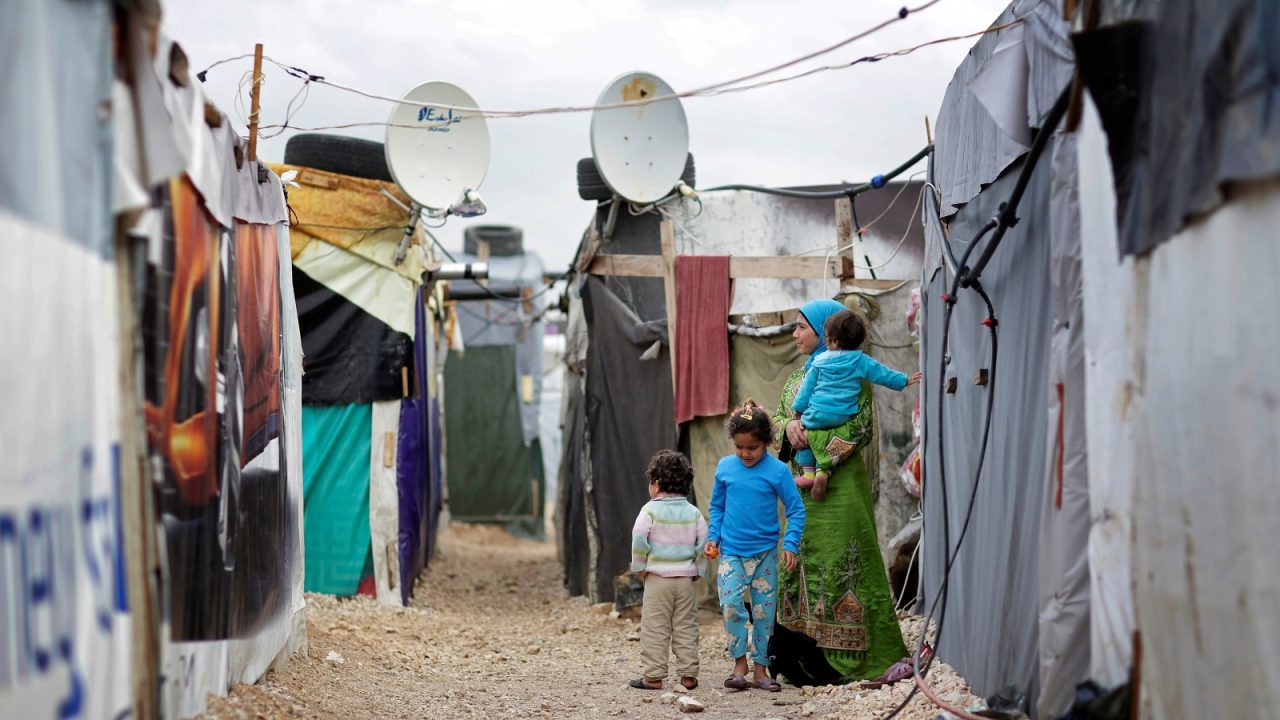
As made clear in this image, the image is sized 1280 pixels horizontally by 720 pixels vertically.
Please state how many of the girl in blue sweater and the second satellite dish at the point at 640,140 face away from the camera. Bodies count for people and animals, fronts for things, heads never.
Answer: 0

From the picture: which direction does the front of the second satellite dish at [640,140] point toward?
toward the camera

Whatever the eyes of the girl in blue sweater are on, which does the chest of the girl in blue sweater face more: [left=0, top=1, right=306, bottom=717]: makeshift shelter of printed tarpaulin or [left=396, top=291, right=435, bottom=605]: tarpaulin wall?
the makeshift shelter of printed tarpaulin

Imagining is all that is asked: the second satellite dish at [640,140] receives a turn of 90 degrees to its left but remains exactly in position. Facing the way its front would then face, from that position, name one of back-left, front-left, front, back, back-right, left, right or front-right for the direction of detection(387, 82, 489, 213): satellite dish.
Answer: back

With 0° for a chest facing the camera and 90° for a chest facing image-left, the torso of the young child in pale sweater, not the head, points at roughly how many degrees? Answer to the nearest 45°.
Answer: approximately 180°

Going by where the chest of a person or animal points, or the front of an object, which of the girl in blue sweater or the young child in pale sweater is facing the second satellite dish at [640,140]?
the young child in pale sweater

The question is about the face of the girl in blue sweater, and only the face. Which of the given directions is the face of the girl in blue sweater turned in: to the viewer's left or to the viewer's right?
to the viewer's left

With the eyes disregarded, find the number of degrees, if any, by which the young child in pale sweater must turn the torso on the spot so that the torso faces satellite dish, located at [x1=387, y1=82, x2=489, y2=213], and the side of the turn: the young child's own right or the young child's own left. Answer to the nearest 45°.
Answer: approximately 45° to the young child's own left

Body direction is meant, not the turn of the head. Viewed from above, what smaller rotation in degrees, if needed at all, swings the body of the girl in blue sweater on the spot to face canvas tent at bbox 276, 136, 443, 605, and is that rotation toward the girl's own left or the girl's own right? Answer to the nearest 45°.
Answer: approximately 135° to the girl's own right

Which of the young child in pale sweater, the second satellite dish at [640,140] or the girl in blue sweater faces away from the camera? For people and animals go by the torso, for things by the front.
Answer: the young child in pale sweater

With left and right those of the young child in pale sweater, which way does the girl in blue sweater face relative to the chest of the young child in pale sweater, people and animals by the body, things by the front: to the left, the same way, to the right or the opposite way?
the opposite way

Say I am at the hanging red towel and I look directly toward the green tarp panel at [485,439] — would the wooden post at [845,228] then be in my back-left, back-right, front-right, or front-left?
back-right

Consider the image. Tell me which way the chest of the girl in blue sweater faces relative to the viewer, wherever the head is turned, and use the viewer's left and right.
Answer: facing the viewer

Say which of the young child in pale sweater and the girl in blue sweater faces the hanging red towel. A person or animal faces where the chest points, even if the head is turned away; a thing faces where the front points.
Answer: the young child in pale sweater

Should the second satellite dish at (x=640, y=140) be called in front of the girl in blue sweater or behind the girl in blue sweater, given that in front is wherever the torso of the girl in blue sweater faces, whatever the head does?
behind
